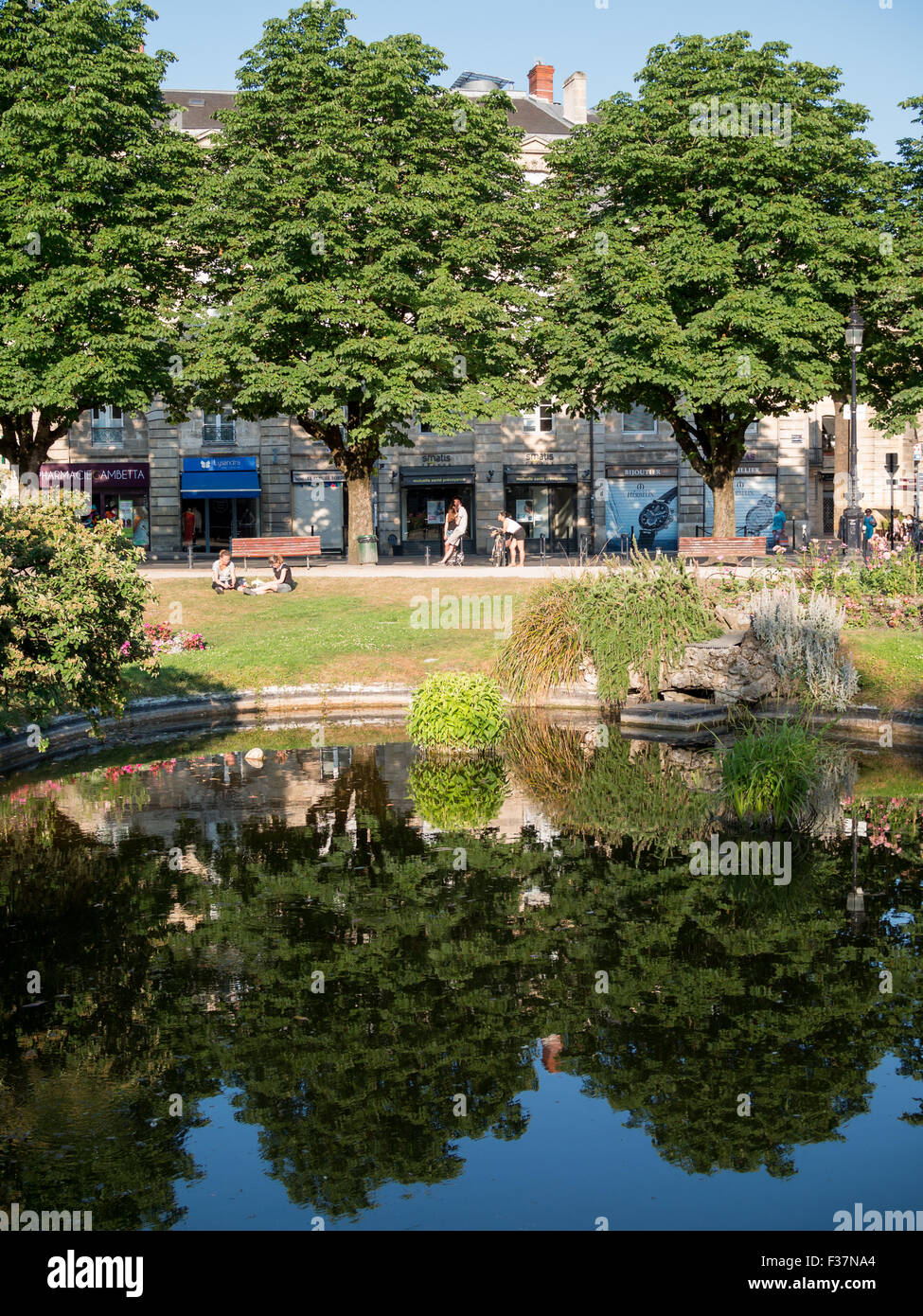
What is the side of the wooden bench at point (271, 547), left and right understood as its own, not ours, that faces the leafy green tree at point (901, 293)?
left

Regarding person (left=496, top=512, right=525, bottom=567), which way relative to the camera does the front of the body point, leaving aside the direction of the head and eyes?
to the viewer's left

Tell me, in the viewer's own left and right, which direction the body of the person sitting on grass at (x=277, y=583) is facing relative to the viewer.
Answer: facing to the left of the viewer

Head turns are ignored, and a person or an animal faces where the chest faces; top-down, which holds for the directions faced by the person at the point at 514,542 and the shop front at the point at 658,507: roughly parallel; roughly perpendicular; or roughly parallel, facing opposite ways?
roughly perpendicular

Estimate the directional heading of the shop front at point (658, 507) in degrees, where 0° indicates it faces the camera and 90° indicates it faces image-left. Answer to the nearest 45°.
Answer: approximately 0°

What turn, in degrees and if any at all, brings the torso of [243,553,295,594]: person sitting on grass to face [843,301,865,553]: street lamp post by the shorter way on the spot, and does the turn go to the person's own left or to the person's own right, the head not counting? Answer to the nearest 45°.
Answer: approximately 180°
